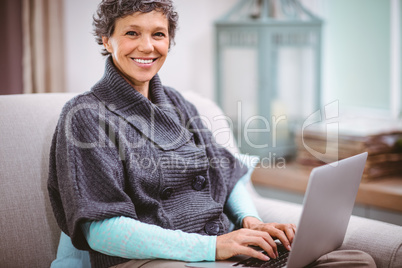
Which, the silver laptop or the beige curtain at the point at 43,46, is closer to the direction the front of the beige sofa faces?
the silver laptop

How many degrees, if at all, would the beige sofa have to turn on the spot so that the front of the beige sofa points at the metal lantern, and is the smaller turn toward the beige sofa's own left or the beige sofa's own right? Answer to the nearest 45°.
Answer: approximately 90° to the beige sofa's own left

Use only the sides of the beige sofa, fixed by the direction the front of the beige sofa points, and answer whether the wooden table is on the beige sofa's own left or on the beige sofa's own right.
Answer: on the beige sofa's own left

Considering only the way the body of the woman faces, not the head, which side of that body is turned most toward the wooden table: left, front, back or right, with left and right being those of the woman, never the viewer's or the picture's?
left

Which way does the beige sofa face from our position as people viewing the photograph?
facing the viewer and to the right of the viewer

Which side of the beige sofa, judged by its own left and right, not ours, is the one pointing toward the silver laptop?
front
